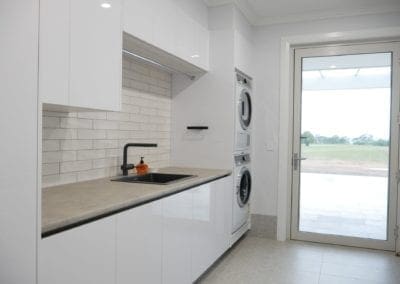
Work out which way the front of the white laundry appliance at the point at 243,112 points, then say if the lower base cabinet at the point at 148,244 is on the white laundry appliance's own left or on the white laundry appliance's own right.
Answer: on the white laundry appliance's own right

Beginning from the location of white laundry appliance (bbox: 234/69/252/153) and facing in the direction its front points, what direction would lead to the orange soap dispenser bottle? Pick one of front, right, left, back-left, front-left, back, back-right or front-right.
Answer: back-right

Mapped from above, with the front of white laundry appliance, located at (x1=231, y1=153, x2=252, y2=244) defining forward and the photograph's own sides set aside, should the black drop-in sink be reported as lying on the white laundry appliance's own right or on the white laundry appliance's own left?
on the white laundry appliance's own right

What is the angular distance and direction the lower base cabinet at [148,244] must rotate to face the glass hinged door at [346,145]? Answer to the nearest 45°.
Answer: approximately 90° to its left

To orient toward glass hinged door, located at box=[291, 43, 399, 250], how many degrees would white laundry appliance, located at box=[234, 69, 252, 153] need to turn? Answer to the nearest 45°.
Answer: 0° — it already faces it

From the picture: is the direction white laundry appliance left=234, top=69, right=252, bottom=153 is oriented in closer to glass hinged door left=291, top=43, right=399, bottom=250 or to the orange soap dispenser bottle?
the glass hinged door

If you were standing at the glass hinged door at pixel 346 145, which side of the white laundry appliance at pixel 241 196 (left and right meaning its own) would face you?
front

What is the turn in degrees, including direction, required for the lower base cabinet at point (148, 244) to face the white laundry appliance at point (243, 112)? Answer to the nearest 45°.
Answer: approximately 90° to its left

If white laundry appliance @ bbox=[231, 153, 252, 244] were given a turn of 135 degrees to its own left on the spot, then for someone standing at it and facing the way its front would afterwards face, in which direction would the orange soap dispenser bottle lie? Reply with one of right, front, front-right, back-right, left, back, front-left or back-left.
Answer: left

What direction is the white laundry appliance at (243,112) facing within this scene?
to the viewer's right

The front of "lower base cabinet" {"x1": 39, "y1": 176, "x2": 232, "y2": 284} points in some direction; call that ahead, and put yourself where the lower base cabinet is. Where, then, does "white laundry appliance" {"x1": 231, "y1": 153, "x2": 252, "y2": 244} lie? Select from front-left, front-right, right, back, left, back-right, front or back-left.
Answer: left

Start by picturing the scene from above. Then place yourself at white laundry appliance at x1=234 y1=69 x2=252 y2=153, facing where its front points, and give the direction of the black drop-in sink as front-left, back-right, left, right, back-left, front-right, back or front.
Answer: back-right

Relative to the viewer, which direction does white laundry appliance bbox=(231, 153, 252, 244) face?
to the viewer's right

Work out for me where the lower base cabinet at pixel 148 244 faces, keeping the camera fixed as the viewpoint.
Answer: facing the viewer and to the right of the viewer
